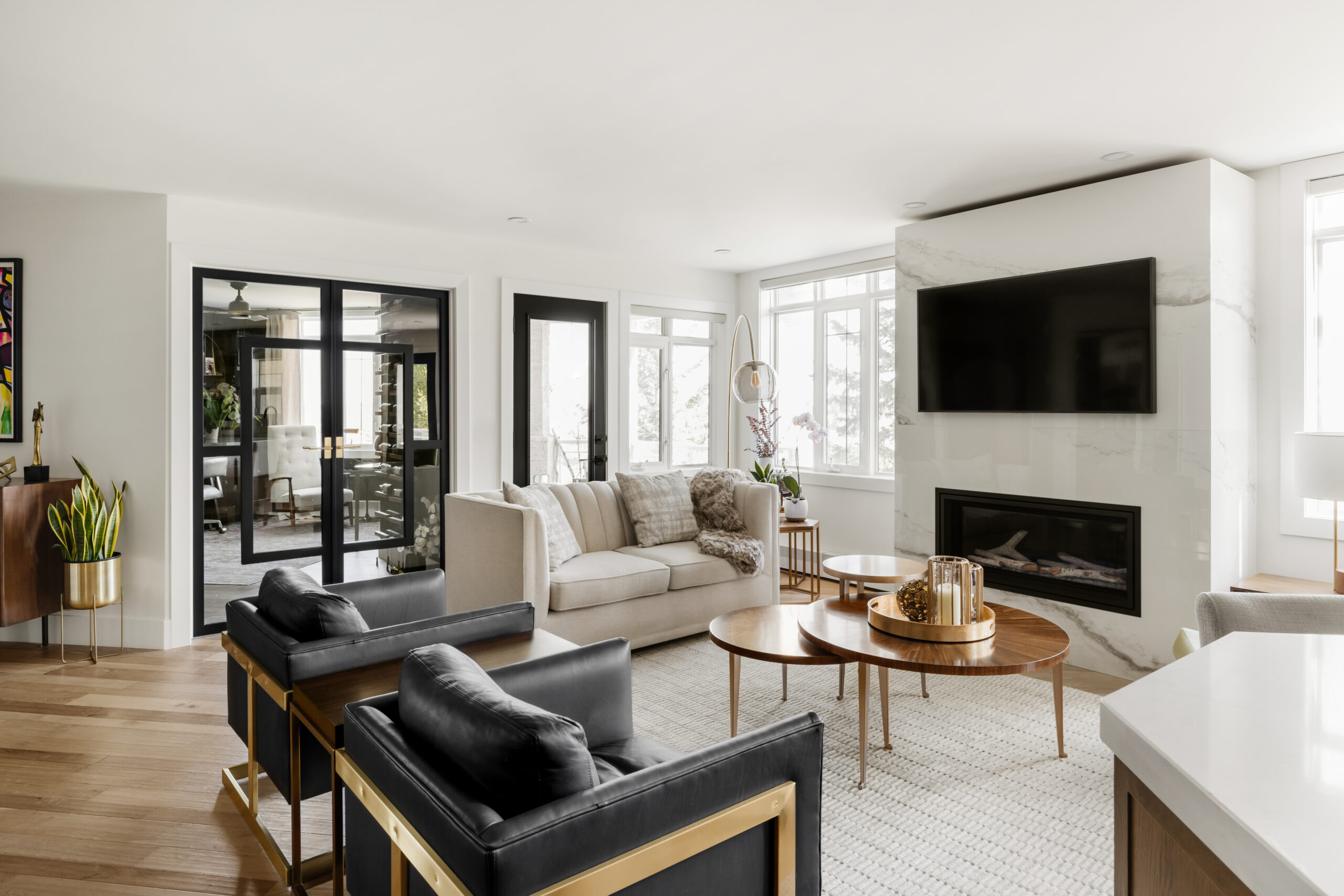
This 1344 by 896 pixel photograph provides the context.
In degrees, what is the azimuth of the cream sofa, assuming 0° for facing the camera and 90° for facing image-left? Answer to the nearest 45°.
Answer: approximately 315°

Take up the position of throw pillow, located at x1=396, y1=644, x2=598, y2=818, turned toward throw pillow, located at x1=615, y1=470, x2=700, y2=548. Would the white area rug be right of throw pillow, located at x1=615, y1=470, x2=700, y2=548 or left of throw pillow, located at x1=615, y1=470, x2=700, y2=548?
right

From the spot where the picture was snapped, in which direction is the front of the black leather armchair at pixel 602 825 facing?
facing away from the viewer and to the right of the viewer

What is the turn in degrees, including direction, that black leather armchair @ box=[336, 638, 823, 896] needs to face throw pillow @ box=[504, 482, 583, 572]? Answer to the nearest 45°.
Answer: approximately 45° to its left

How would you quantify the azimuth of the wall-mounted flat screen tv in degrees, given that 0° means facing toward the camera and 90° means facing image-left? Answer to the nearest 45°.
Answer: approximately 45°
